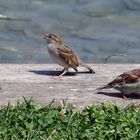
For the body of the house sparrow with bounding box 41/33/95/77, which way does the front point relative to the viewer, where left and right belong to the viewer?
facing to the left of the viewer

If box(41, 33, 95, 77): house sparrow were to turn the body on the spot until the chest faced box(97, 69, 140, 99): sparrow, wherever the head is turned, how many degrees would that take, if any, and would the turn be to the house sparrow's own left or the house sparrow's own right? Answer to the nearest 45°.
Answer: approximately 135° to the house sparrow's own left
